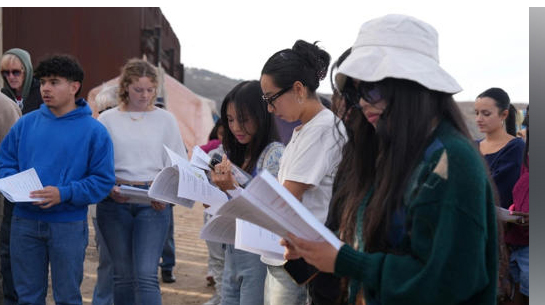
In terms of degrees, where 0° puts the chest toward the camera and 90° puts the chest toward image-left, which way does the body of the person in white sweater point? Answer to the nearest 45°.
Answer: approximately 0°

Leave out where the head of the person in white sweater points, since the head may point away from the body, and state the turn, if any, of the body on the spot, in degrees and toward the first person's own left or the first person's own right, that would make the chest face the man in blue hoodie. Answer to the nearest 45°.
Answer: approximately 45° to the first person's own right

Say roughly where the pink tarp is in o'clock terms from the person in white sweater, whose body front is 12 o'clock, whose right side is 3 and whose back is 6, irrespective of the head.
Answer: The pink tarp is roughly at 6 o'clock from the person in white sweater.

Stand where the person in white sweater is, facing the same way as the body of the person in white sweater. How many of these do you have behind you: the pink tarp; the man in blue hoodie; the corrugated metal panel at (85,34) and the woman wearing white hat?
2

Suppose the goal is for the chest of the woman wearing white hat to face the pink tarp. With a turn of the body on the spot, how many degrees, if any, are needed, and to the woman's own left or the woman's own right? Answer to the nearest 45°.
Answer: approximately 90° to the woman's own right

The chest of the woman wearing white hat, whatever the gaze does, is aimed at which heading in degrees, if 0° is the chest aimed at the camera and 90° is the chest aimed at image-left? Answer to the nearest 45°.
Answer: approximately 90°

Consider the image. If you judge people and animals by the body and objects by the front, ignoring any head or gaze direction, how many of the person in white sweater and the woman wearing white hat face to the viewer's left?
1
